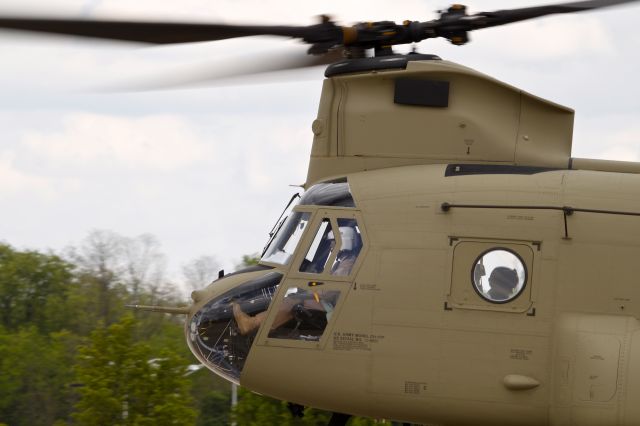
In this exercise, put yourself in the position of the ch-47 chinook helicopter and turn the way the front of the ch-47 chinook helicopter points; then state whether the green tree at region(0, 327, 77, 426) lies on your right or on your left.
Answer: on your right

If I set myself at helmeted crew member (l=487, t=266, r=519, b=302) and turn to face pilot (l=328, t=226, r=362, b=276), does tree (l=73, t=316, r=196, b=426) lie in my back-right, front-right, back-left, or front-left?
front-right

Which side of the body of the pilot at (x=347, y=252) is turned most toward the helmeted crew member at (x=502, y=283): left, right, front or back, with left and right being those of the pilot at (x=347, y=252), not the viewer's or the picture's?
back

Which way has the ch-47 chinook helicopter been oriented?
to the viewer's left

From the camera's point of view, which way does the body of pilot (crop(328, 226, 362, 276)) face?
to the viewer's left
